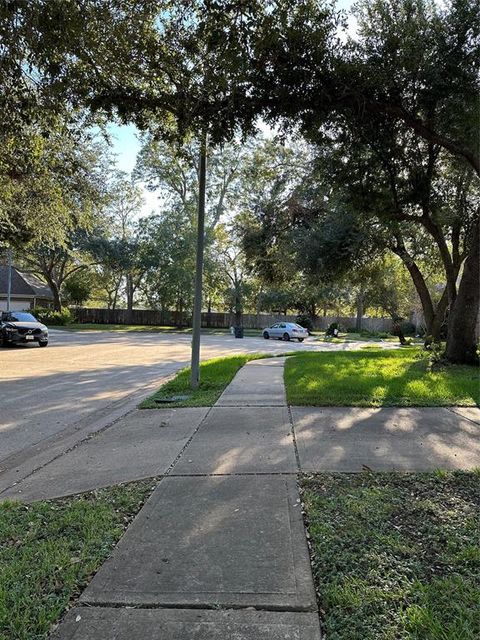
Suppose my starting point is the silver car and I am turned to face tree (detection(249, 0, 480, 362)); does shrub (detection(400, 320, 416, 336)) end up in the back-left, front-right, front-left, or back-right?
back-left

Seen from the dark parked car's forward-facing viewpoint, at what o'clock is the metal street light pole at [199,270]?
The metal street light pole is roughly at 1 o'clock from the dark parked car.

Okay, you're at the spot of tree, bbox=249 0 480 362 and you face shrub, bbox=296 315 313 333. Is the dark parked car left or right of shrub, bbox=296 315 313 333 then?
left

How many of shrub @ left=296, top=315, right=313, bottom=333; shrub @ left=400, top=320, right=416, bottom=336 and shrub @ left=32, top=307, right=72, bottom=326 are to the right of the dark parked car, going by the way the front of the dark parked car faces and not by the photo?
0

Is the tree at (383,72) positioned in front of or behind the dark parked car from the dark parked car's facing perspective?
in front

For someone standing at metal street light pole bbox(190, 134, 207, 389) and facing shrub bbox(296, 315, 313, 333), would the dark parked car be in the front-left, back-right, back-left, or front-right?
front-left

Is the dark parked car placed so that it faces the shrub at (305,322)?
no

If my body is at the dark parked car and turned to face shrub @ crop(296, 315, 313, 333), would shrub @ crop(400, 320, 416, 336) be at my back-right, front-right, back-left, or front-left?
front-right

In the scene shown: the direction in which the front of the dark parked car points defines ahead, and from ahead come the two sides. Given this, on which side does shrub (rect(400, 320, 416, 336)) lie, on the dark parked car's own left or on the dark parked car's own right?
on the dark parked car's own left

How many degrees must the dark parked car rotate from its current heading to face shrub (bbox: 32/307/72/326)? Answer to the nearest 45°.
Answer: approximately 135° to its left

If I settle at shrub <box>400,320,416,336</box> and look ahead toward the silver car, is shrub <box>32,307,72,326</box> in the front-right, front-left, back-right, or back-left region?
front-right

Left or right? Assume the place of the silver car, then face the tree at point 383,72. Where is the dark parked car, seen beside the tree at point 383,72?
right

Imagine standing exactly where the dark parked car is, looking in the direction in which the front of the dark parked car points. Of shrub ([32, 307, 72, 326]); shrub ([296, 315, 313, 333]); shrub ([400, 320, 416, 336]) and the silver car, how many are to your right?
0

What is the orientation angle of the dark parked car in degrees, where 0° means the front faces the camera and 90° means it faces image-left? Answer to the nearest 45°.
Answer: approximately 315°

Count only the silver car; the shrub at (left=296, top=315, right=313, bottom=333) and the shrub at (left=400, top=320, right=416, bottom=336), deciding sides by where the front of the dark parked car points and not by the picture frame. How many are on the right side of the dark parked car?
0

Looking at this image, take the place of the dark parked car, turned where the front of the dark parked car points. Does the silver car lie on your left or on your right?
on your left

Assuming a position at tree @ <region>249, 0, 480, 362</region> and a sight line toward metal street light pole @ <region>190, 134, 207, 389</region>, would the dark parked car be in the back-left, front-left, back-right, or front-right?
front-right
